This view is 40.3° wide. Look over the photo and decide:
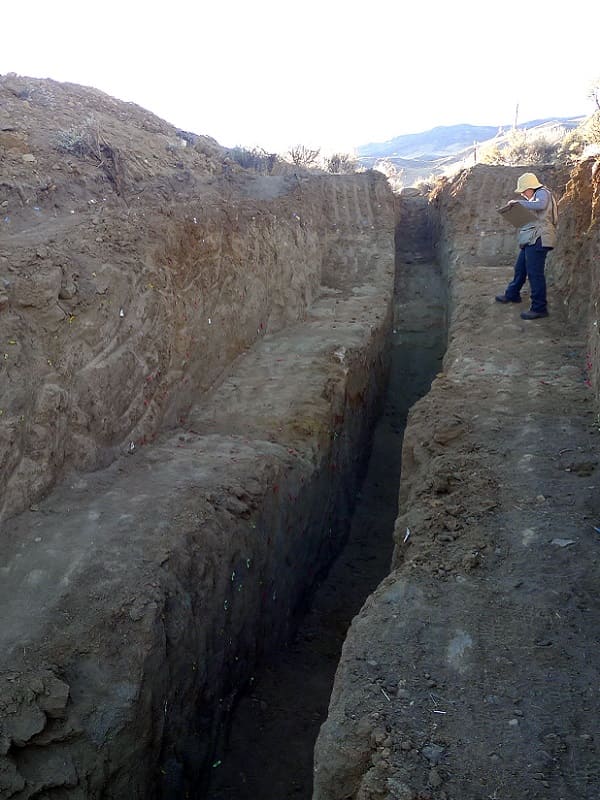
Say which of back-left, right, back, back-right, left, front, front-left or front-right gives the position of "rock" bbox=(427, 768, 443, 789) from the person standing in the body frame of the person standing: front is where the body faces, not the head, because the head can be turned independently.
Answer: left

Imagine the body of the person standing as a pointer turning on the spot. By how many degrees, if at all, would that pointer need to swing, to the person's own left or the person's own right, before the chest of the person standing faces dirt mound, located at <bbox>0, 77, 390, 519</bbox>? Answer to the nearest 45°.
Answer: approximately 45° to the person's own left

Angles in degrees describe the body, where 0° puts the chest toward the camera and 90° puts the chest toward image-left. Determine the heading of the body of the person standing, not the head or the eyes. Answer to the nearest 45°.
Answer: approximately 90°

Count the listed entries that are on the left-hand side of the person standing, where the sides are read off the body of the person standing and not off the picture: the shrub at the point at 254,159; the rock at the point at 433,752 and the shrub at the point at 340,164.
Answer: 1

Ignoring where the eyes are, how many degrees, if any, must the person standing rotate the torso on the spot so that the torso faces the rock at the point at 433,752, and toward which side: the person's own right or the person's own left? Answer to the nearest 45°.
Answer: approximately 90° to the person's own left

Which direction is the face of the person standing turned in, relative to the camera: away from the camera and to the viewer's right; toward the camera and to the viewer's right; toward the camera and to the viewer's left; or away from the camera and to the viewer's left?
toward the camera and to the viewer's left

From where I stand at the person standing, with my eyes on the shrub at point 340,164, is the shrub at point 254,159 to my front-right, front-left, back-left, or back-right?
front-left

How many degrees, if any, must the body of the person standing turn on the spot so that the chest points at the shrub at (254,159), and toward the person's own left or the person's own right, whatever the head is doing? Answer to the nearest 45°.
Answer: approximately 45° to the person's own right
